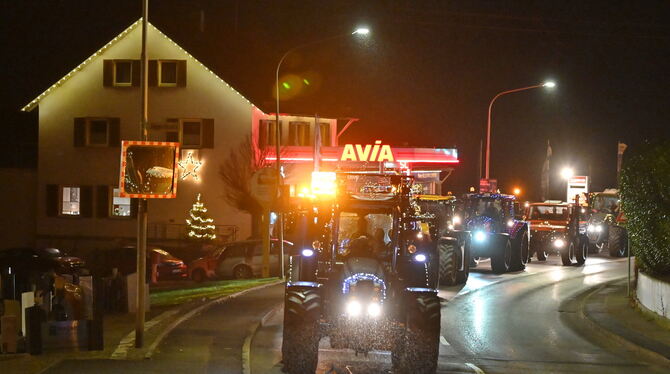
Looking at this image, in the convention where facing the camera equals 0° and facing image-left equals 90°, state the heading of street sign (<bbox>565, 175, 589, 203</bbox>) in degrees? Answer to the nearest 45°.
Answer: approximately 0°

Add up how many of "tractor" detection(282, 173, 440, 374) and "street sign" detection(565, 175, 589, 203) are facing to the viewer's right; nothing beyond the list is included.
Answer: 0

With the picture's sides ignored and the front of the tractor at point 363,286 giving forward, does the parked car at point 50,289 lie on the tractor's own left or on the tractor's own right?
on the tractor's own right

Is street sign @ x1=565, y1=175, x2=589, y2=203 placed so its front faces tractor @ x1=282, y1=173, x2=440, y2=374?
yes

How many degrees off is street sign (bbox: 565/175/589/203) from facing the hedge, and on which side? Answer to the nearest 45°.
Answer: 0° — it already faces it
